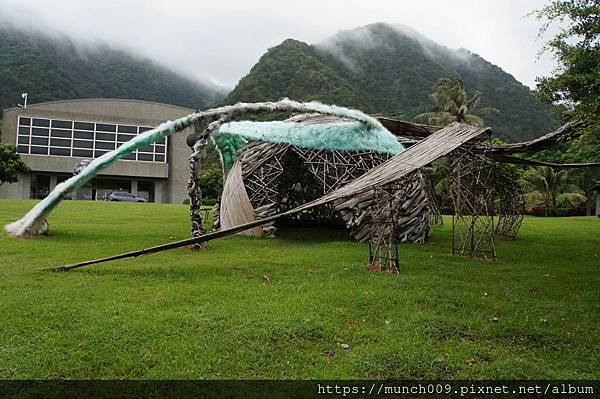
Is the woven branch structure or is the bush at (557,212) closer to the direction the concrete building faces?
the woven branch structure

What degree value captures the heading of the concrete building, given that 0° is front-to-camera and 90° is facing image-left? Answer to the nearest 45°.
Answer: approximately 0°

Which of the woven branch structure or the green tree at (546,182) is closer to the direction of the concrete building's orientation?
the woven branch structure

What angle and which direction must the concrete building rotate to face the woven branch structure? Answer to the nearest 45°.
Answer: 0° — it already faces it
